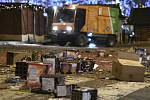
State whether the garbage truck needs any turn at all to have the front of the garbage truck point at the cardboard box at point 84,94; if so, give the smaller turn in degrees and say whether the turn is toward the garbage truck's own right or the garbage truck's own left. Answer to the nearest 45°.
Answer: approximately 45° to the garbage truck's own left

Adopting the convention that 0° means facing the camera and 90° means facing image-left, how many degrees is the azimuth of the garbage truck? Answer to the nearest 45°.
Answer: approximately 45°

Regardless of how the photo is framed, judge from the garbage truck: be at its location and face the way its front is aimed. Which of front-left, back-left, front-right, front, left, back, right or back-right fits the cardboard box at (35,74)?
front-left

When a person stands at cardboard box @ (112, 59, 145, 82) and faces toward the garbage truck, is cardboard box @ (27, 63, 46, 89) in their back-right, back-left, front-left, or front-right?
back-left

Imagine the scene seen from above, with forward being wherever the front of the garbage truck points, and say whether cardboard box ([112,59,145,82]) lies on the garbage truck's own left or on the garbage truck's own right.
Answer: on the garbage truck's own left
